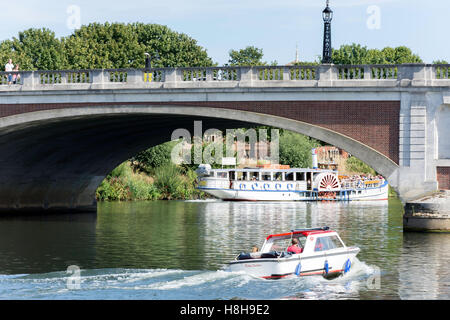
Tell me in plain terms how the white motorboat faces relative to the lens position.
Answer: facing away from the viewer and to the right of the viewer

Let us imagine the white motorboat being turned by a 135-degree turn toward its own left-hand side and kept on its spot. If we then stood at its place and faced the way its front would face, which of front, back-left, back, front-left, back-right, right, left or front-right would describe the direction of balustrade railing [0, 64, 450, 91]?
right
